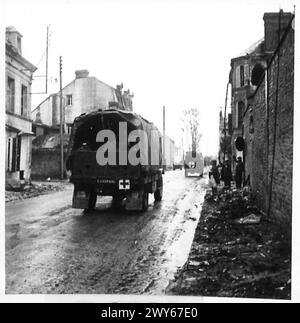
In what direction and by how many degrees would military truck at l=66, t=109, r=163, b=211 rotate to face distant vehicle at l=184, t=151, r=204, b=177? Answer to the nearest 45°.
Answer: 0° — it already faces it

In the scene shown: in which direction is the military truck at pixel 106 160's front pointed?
away from the camera
